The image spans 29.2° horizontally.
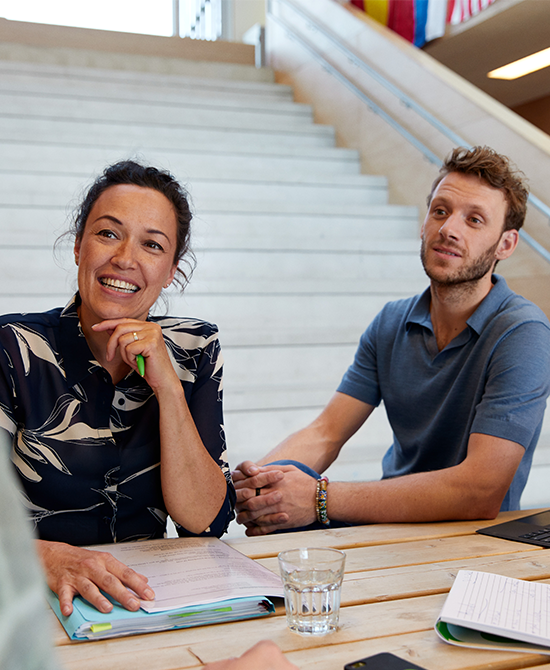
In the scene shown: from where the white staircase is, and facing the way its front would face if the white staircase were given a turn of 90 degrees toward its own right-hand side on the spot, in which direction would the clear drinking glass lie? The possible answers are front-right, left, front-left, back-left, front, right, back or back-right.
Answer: left

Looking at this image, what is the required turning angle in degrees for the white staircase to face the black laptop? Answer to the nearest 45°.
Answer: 0° — it already faces it

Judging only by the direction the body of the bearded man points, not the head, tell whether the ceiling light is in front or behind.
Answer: behind

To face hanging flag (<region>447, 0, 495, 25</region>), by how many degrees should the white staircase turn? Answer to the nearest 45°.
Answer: approximately 135° to its left

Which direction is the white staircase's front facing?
toward the camera

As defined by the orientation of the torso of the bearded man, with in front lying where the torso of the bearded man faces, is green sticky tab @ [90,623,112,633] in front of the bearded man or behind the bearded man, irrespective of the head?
in front

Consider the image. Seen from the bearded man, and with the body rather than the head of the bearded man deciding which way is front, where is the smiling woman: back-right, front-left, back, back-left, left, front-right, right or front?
front

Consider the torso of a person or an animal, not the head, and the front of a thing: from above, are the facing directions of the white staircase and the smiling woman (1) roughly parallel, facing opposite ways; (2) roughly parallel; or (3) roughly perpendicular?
roughly parallel

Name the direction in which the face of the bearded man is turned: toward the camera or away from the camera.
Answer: toward the camera

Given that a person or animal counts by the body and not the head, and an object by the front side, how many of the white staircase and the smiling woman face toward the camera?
2

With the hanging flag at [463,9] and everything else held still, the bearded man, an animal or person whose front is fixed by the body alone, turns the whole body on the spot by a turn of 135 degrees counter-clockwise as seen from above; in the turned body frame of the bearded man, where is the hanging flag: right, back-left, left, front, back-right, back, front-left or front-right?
left

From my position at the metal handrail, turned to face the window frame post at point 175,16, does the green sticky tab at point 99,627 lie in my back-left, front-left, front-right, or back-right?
back-left

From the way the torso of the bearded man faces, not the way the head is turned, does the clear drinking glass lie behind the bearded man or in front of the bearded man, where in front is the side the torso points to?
in front

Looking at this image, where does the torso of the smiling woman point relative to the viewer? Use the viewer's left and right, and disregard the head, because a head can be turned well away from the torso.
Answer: facing the viewer

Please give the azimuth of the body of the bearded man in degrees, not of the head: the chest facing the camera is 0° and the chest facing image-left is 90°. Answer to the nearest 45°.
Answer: approximately 45°
